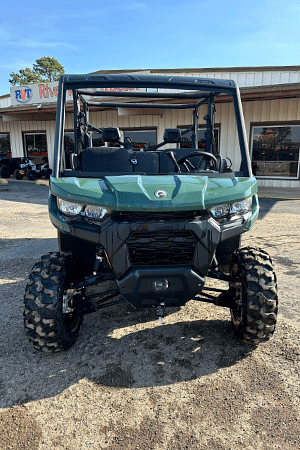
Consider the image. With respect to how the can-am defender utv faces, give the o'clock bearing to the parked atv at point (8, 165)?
The parked atv is roughly at 5 o'clock from the can-am defender utv.

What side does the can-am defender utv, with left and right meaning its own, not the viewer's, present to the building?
back

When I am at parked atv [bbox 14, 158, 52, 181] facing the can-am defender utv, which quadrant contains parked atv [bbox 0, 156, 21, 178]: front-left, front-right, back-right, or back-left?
back-right

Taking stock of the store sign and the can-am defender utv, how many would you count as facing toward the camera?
2

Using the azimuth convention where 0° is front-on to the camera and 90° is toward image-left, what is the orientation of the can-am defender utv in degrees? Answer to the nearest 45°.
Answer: approximately 0°
